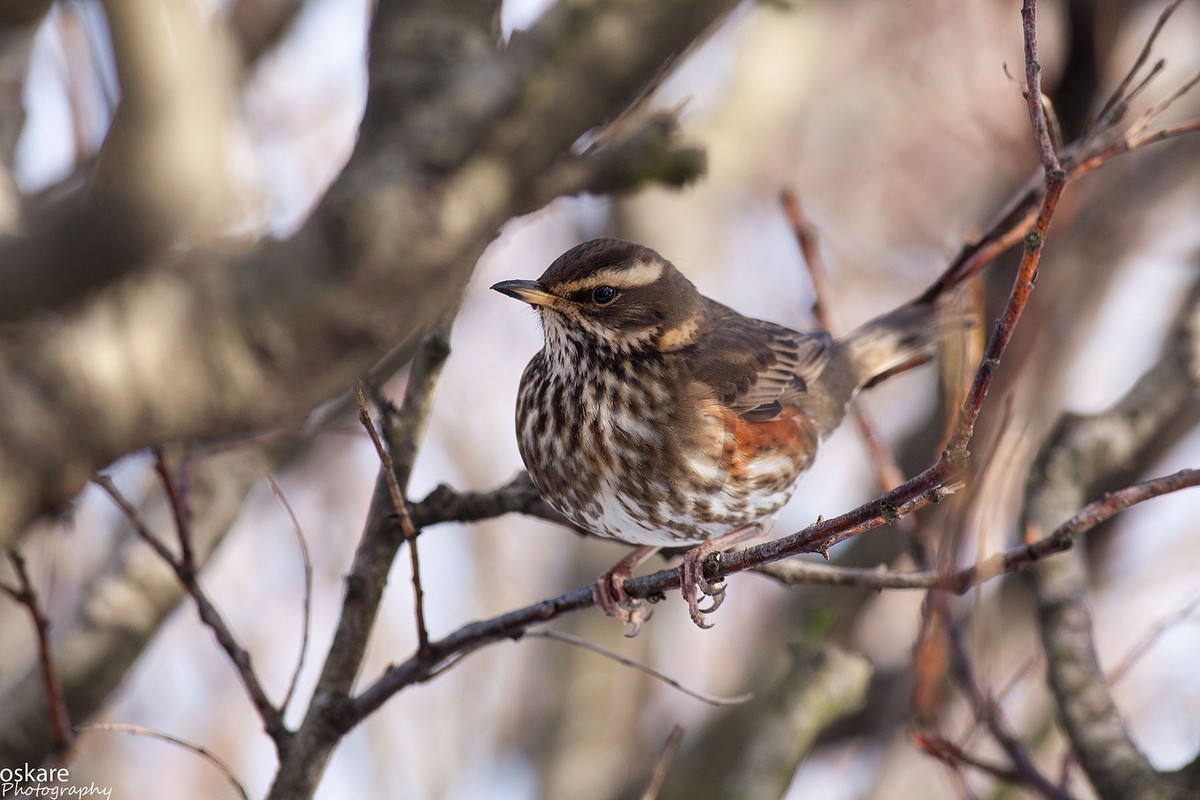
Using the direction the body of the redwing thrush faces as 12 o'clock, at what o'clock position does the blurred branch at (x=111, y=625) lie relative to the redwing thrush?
The blurred branch is roughly at 2 o'clock from the redwing thrush.

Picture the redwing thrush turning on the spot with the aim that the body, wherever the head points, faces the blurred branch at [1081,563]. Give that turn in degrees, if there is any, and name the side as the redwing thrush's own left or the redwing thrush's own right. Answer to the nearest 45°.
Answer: approximately 135° to the redwing thrush's own left

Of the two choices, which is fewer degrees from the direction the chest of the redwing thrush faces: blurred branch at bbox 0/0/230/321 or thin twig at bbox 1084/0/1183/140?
the blurred branch

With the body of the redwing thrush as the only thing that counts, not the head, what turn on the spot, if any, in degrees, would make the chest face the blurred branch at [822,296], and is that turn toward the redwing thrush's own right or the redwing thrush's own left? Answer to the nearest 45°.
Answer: approximately 135° to the redwing thrush's own left

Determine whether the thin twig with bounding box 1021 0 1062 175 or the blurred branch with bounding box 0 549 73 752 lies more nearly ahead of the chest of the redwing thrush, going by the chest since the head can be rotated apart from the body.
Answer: the blurred branch

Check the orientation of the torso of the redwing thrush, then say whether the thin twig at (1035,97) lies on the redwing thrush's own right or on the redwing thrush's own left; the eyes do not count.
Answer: on the redwing thrush's own left

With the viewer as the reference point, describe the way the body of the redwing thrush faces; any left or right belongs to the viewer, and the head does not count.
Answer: facing the viewer and to the left of the viewer
